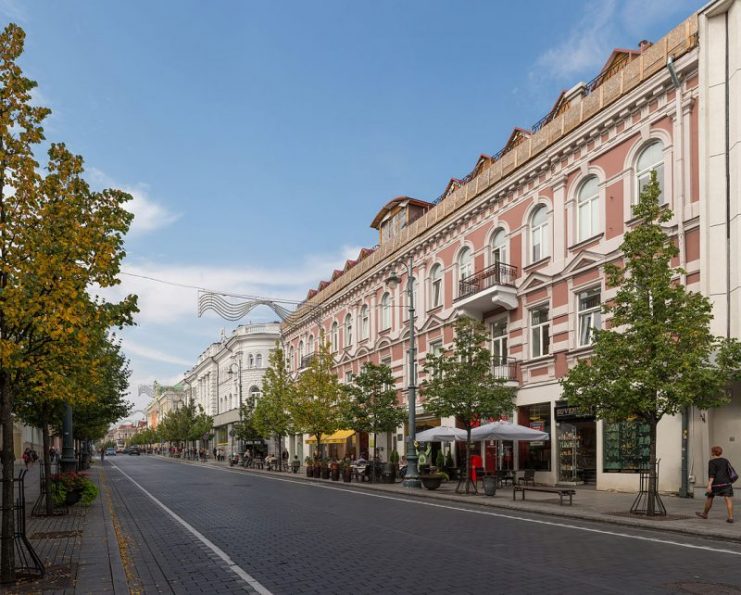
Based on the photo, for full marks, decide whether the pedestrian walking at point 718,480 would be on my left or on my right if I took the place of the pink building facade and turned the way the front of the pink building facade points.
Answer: on my left

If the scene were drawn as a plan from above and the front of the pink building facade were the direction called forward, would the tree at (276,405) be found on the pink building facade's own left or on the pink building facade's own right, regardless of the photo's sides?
on the pink building facade's own right

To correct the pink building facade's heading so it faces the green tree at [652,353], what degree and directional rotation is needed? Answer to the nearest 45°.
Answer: approximately 45° to its left

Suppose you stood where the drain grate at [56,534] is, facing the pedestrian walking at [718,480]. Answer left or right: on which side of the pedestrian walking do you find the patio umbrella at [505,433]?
left

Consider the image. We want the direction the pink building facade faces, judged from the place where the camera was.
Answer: facing the viewer and to the left of the viewer
